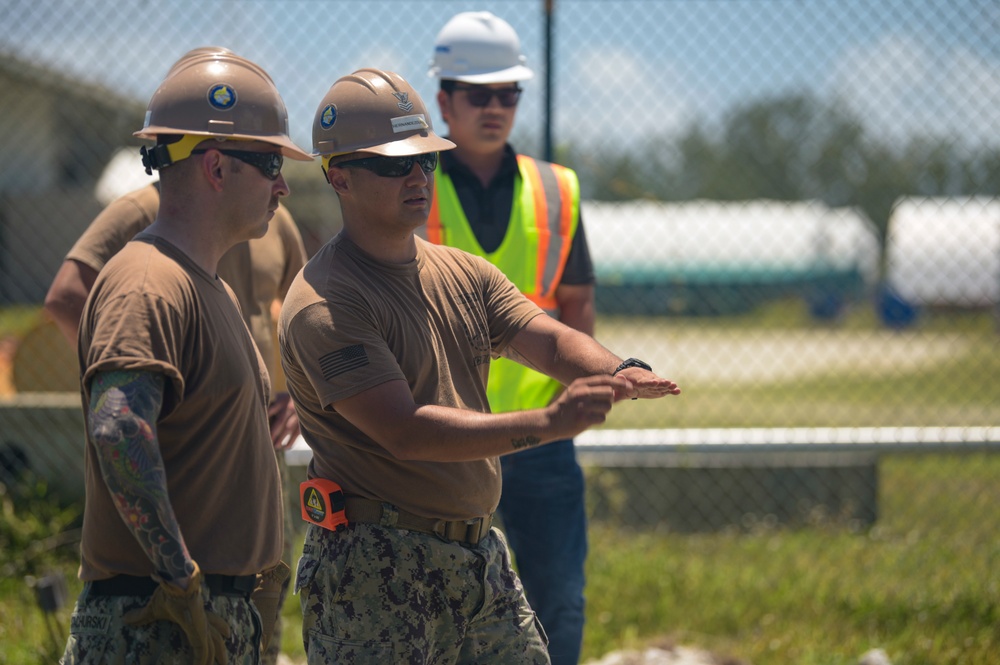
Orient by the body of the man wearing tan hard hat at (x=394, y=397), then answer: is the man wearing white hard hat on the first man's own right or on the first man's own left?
on the first man's own left

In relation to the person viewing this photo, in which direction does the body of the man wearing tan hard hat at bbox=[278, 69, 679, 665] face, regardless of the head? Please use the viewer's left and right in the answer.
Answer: facing the viewer and to the right of the viewer

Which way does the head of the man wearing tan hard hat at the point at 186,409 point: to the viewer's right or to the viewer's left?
to the viewer's right

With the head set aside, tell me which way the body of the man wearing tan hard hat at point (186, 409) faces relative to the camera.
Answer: to the viewer's right

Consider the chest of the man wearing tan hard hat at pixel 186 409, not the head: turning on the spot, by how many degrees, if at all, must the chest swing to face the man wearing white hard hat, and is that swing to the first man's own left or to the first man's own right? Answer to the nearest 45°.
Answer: approximately 45° to the first man's own left

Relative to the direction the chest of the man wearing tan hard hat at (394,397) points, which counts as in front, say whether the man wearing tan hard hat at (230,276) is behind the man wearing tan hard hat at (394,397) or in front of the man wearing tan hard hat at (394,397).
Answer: behind

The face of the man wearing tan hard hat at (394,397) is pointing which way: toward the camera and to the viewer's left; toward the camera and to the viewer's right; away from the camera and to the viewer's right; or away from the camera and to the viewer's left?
toward the camera and to the viewer's right

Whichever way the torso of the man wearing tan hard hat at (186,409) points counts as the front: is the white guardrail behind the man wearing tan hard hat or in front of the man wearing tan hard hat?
in front

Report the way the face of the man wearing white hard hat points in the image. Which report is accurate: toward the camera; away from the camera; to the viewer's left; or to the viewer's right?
toward the camera
